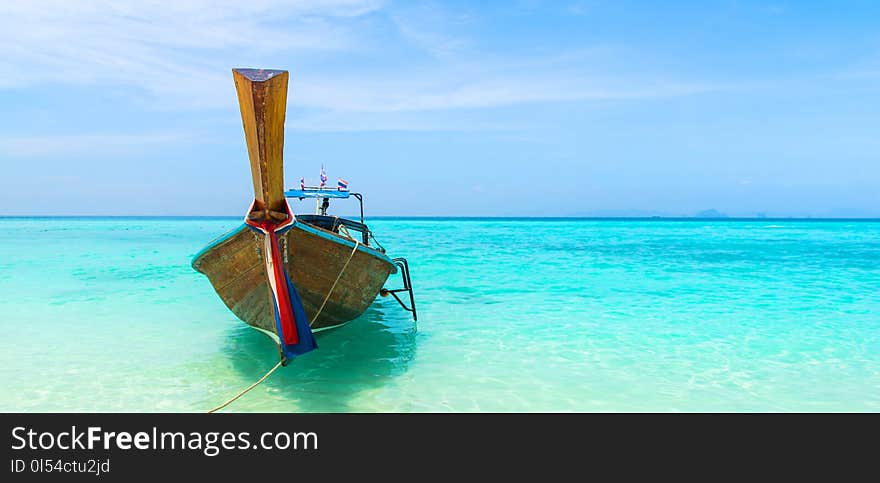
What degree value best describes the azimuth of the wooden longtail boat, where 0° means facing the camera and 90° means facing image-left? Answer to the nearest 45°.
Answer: approximately 0°
